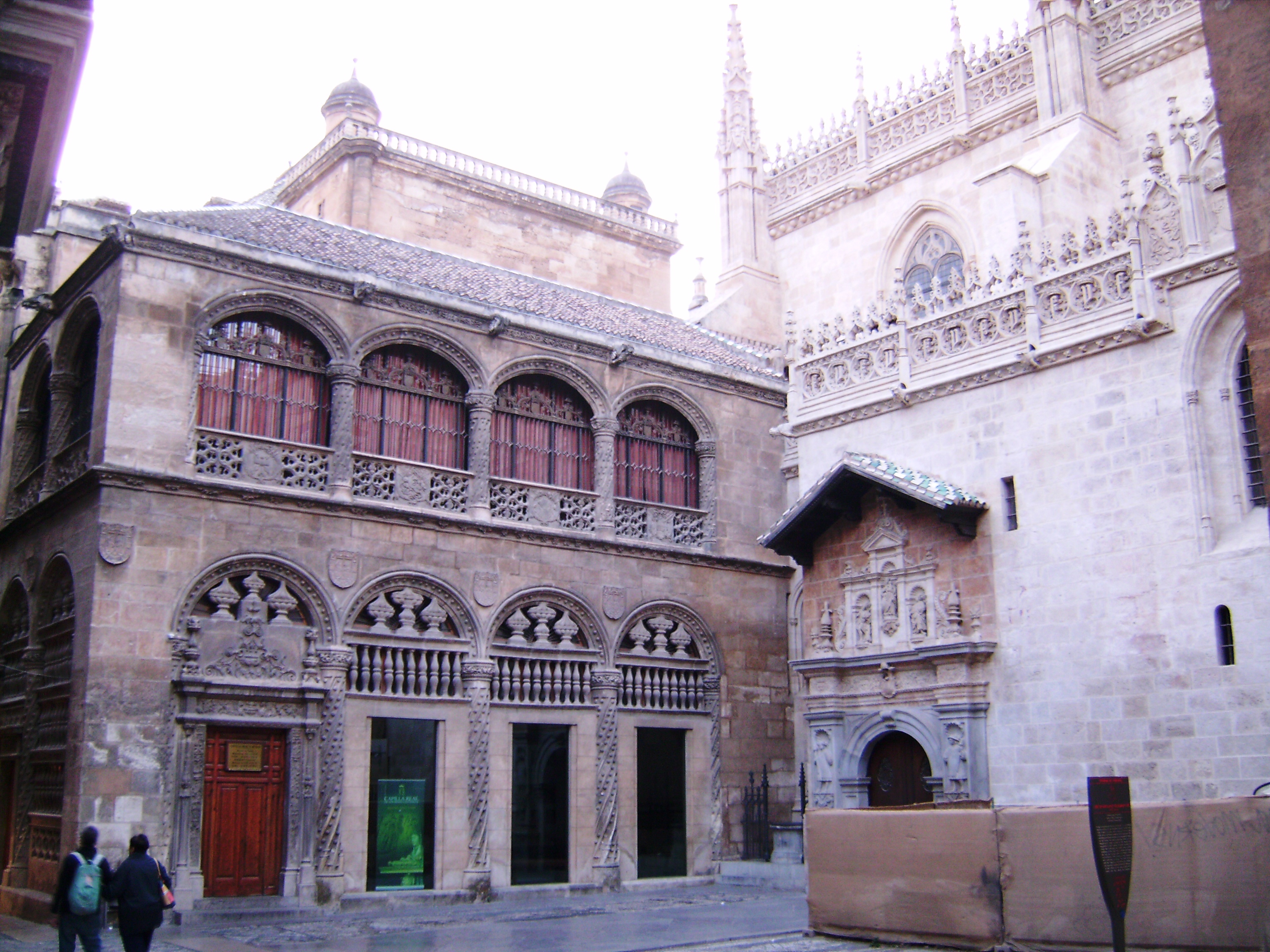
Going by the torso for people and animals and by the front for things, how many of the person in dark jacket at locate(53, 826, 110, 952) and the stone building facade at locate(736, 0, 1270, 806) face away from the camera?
1

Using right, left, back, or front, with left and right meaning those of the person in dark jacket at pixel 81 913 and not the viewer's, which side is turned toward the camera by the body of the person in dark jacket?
back

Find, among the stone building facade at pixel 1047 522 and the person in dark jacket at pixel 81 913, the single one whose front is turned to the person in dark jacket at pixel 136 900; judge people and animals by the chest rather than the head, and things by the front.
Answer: the stone building facade

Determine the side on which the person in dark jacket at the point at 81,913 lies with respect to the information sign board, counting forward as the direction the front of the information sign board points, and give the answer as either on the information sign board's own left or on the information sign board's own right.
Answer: on the information sign board's own right

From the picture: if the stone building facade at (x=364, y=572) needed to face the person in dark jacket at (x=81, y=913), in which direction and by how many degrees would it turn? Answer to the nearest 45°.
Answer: approximately 45° to its right

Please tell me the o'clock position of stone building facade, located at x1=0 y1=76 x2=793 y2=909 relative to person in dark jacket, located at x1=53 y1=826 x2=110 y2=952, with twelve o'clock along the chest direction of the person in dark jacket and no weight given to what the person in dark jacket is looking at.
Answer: The stone building facade is roughly at 1 o'clock from the person in dark jacket.

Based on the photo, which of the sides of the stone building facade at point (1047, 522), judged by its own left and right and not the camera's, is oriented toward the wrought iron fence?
right

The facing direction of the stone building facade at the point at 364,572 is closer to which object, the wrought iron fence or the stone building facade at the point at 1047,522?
the stone building facade

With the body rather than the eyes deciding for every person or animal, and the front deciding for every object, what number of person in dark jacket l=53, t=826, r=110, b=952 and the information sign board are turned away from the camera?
1

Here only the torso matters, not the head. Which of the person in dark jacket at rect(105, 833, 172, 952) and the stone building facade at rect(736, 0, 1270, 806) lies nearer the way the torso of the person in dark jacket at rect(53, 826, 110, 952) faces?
the stone building facade

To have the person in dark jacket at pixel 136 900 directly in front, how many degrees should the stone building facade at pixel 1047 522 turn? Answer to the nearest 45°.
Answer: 0° — it already faces them

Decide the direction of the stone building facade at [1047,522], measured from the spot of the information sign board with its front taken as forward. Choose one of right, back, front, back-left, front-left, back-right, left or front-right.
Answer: back

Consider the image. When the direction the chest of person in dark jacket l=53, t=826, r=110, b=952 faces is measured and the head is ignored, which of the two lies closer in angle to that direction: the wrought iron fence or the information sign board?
the wrought iron fence

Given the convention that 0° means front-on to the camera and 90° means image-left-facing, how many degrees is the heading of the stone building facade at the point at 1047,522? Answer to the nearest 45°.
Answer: approximately 45°
